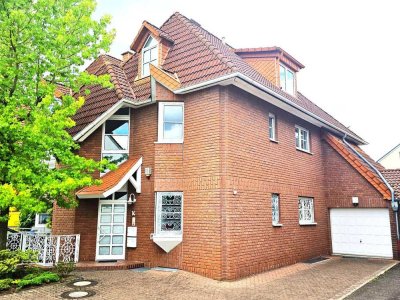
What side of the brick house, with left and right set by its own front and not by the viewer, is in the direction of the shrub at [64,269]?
front

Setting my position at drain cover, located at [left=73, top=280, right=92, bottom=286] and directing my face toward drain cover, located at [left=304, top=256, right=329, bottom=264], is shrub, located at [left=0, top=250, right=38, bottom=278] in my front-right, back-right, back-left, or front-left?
back-left

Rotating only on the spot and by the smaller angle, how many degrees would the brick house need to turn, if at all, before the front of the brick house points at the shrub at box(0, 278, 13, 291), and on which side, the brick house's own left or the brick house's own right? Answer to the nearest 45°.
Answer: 0° — it already faces it

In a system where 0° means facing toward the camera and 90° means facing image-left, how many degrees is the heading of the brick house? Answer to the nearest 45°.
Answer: approximately 45°

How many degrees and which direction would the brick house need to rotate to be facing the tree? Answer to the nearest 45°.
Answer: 0° — it already faces it

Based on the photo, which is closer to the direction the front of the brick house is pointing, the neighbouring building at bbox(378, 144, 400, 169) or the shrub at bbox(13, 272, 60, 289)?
the shrub

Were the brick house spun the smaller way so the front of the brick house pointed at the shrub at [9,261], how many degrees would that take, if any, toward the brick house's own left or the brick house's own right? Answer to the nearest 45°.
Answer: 0° — it already faces it

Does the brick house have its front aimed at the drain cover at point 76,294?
yes

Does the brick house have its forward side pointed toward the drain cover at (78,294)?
yes

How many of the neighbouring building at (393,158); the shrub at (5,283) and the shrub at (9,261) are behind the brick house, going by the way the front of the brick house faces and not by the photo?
1

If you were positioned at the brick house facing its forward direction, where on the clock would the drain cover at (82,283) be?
The drain cover is roughly at 12 o'clock from the brick house.

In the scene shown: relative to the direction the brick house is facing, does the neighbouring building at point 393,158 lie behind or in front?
behind

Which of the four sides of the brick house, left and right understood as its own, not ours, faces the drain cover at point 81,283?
front

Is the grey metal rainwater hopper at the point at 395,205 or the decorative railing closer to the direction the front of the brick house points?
the decorative railing

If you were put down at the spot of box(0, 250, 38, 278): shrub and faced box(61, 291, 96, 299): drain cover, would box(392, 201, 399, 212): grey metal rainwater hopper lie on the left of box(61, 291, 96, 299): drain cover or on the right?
left
